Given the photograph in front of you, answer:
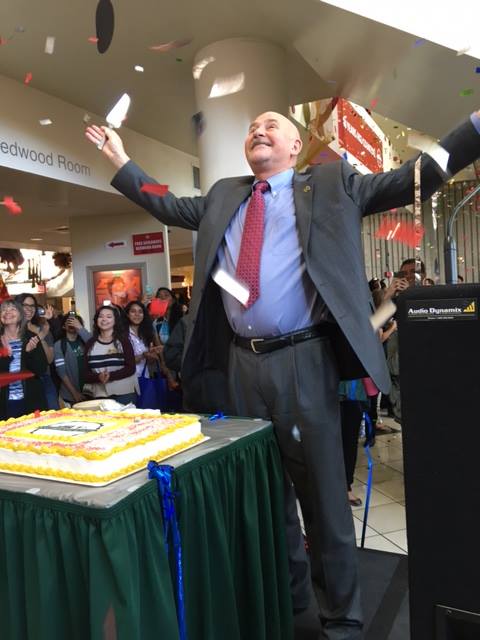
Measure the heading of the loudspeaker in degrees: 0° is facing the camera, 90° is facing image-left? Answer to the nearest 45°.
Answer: approximately 0°

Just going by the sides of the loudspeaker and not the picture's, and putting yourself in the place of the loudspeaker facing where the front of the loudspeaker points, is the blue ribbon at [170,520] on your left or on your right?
on your right

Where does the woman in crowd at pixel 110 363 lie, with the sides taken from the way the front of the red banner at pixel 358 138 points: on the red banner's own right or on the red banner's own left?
on the red banner's own right

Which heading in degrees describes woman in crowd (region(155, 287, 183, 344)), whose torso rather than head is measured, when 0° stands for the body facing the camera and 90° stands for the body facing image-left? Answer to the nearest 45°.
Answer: approximately 45°

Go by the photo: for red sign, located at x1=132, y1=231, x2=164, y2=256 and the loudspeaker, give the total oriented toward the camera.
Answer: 2

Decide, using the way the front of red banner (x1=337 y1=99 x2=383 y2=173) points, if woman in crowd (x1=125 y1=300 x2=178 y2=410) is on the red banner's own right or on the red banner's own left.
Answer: on the red banner's own right

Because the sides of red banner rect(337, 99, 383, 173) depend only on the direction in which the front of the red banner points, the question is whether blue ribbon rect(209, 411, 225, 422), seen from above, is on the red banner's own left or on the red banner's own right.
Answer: on the red banner's own right

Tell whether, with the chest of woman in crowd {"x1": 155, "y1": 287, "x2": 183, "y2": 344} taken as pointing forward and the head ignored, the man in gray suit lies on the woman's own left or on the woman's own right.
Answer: on the woman's own left

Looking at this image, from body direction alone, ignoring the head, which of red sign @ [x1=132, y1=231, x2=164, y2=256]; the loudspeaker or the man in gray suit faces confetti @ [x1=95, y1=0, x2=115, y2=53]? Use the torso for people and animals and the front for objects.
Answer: the red sign

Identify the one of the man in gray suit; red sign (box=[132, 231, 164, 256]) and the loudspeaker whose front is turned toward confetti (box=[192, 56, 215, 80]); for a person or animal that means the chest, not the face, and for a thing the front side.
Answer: the red sign

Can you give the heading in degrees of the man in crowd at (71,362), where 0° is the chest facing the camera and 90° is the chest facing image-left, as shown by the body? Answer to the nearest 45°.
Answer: approximately 315°
